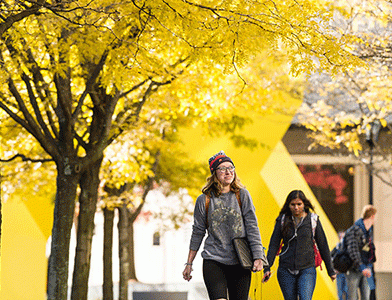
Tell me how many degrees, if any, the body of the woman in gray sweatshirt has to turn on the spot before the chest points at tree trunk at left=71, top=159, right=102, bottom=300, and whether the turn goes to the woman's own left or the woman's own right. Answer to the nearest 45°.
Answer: approximately 135° to the woman's own right

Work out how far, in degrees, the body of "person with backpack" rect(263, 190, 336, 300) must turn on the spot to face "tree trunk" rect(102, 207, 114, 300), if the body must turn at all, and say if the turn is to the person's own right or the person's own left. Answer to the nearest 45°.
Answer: approximately 135° to the person's own right

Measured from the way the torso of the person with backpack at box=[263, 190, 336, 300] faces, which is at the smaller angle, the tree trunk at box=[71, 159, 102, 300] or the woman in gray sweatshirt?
the woman in gray sweatshirt

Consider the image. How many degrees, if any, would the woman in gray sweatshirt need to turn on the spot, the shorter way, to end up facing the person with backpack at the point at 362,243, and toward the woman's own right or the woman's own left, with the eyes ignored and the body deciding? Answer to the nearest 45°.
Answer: approximately 135° to the woman's own left

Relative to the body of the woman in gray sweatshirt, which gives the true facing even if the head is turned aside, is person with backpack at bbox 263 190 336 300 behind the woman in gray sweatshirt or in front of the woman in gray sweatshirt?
behind

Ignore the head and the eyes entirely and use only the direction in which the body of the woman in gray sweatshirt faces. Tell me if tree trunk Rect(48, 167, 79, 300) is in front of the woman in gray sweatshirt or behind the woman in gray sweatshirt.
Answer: behind

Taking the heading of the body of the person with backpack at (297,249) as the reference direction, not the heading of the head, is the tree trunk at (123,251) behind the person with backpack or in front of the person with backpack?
behind

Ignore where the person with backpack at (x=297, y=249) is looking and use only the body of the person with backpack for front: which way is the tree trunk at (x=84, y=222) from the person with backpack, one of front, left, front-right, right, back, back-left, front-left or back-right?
back-right

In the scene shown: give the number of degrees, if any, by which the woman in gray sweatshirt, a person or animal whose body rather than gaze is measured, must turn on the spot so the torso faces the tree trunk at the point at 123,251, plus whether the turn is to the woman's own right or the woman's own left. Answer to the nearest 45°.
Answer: approximately 180°

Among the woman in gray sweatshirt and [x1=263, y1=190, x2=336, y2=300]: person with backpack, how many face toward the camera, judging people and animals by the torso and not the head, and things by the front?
2

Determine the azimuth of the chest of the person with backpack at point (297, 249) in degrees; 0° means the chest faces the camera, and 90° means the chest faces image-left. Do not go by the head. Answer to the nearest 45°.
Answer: approximately 0°
